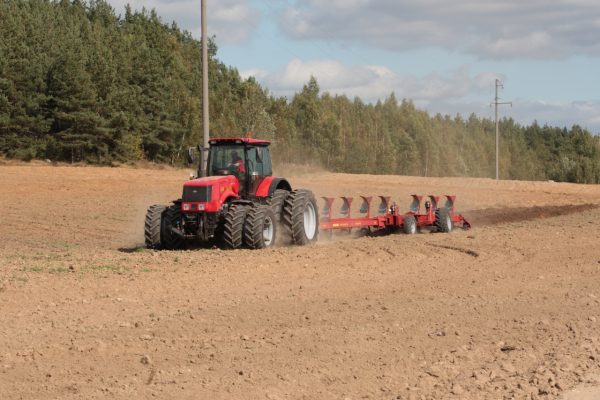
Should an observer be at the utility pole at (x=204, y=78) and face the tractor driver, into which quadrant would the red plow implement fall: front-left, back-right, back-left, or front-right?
front-left

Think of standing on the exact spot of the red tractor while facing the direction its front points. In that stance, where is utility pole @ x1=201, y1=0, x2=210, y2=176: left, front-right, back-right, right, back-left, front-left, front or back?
back-right

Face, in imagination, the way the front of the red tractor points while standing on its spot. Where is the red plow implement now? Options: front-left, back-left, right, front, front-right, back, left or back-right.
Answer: back

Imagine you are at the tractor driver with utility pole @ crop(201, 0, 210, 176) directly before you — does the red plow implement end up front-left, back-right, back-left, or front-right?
front-right

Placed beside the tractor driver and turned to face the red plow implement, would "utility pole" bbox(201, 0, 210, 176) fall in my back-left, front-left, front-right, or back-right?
front-left

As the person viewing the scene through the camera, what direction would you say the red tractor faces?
facing the viewer and to the left of the viewer

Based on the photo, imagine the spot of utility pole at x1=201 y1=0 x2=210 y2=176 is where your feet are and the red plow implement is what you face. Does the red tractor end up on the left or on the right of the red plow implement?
right
